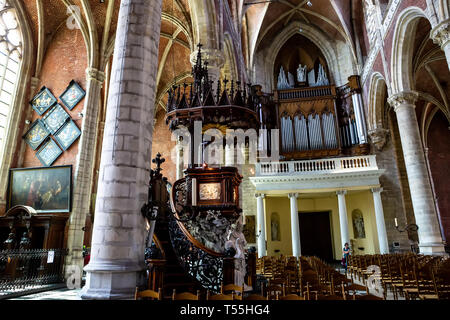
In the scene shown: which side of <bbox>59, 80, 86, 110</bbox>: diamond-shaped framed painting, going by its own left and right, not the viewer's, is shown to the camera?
front

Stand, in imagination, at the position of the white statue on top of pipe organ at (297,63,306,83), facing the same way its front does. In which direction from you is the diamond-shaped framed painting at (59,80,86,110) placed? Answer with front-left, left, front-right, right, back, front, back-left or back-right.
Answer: front-right

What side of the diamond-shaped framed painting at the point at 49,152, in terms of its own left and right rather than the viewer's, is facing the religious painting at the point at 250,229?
left

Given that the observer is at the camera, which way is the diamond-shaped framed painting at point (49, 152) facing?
facing the viewer

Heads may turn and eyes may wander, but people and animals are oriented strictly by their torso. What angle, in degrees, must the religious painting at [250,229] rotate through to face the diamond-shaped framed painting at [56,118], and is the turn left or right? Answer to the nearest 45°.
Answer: approximately 45° to its right

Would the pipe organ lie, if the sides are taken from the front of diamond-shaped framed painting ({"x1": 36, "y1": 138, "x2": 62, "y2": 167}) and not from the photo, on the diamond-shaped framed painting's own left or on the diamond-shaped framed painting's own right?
on the diamond-shaped framed painting's own left

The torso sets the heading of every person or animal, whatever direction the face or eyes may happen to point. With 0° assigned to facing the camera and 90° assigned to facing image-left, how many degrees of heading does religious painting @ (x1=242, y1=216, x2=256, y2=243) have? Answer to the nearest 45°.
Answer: approximately 0°

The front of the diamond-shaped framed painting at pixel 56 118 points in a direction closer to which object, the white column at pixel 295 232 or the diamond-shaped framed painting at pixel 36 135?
the white column

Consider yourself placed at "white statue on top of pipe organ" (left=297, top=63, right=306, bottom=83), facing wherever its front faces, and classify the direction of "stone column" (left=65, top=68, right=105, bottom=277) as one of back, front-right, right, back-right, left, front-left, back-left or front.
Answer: front-right

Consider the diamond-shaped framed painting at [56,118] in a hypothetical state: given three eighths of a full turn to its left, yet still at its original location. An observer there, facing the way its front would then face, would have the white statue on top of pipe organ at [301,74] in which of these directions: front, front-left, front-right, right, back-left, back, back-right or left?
front-right
